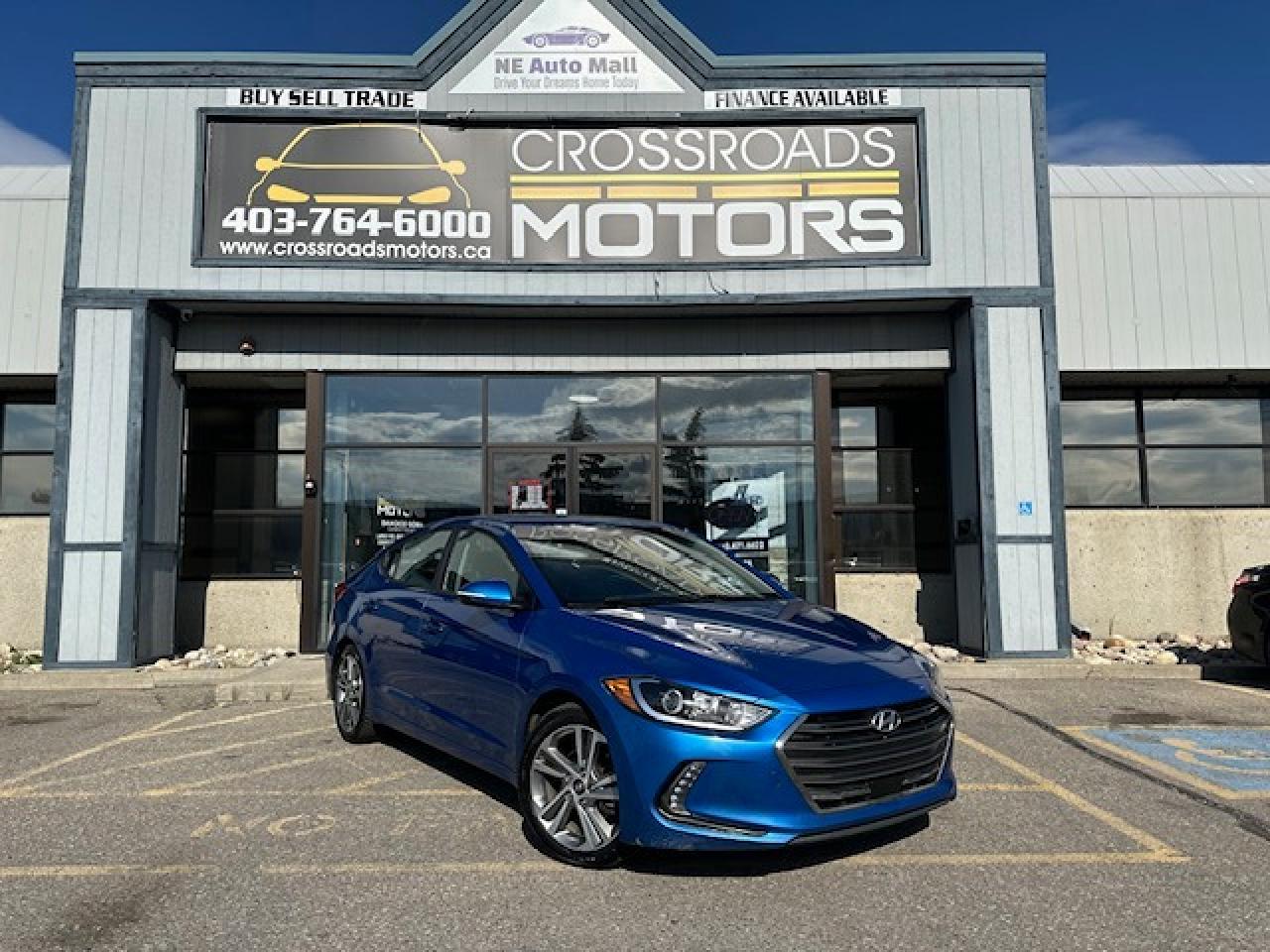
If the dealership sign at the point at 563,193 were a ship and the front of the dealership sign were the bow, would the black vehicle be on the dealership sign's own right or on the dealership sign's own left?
on the dealership sign's own left

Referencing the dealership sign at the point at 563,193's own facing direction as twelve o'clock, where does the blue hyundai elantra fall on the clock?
The blue hyundai elantra is roughly at 12 o'clock from the dealership sign.

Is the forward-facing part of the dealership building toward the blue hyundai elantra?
yes

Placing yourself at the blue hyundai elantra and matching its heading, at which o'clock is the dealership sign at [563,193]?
The dealership sign is roughly at 7 o'clock from the blue hyundai elantra.

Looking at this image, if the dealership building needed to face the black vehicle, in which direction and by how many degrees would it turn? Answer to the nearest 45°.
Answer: approximately 90° to its left

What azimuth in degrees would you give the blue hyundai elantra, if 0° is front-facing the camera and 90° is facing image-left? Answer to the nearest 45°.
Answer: approximately 315°

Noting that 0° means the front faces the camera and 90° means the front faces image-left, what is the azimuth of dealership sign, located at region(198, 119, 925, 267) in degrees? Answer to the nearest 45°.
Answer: approximately 0°
